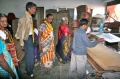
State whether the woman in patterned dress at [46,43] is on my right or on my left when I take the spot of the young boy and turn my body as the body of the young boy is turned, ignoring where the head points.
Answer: on my left

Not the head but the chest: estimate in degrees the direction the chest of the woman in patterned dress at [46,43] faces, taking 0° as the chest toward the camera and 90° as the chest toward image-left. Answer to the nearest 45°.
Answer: approximately 315°

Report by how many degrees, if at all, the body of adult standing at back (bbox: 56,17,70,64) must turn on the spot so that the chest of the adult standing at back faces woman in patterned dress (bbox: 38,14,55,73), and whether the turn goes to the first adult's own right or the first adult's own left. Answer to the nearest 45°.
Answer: approximately 135° to the first adult's own right

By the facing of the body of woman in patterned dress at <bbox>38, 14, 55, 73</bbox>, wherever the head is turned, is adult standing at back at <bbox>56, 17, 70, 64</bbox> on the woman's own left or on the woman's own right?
on the woman's own left

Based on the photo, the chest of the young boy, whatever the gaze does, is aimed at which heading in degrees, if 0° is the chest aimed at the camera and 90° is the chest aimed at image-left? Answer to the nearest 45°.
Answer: approximately 225°
